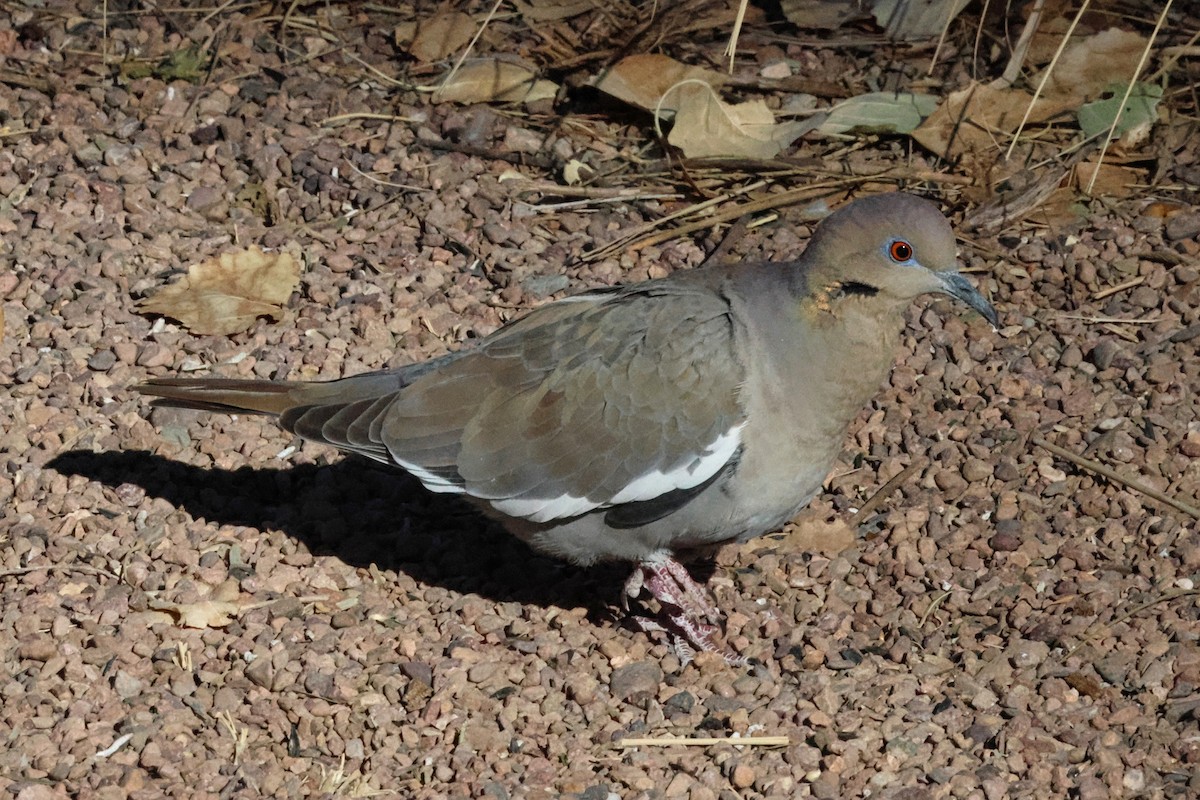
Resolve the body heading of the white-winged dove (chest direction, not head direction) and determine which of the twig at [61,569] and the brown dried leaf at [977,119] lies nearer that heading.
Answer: the brown dried leaf

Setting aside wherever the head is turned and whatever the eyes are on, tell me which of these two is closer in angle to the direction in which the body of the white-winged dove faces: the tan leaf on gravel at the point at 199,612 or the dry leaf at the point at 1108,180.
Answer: the dry leaf

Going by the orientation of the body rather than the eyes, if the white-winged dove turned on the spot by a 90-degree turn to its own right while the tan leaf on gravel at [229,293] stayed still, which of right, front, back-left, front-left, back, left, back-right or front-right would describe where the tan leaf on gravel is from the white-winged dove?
back-right

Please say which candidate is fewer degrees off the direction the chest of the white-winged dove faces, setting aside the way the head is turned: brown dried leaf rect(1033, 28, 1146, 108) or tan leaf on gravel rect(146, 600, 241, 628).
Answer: the brown dried leaf

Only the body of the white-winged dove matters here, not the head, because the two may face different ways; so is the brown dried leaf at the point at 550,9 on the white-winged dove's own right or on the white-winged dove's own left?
on the white-winged dove's own left

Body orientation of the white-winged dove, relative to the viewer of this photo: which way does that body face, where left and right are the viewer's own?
facing to the right of the viewer

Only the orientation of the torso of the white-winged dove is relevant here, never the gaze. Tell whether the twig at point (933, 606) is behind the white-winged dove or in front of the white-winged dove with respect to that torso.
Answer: in front

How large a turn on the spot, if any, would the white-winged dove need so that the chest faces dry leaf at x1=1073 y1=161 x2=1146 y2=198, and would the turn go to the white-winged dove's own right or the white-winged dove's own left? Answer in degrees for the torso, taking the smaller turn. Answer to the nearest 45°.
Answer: approximately 45° to the white-winged dove's own left

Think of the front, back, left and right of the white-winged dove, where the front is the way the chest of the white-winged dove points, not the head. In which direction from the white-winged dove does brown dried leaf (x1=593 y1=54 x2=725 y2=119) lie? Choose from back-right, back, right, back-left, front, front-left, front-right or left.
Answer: left

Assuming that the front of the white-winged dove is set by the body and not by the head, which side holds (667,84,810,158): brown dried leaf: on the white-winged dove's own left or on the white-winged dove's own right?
on the white-winged dove's own left

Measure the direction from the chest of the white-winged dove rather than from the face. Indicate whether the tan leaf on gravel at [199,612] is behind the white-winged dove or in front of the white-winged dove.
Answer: behind

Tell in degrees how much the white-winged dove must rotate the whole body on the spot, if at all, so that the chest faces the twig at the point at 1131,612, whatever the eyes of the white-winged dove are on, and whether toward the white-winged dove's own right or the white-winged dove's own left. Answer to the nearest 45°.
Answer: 0° — it already faces it
